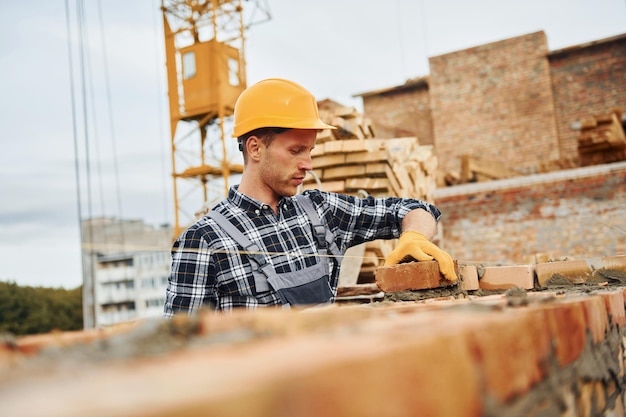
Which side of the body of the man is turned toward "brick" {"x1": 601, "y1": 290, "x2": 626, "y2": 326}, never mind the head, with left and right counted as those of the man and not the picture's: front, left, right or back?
front

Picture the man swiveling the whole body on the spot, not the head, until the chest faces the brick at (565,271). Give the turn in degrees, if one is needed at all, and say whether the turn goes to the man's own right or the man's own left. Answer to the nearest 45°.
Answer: approximately 45° to the man's own left

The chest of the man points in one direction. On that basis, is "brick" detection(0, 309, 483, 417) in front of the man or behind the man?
in front

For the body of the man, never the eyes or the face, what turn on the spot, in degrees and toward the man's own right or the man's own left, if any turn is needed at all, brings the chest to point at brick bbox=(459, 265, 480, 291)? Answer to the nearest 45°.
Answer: approximately 45° to the man's own left

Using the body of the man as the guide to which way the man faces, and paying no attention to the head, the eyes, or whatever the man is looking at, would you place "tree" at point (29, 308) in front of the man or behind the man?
behind

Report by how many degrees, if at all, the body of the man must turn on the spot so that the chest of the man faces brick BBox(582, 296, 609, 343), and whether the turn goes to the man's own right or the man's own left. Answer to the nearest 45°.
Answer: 0° — they already face it

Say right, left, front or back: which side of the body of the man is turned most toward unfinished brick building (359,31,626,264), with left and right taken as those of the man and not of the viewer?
left

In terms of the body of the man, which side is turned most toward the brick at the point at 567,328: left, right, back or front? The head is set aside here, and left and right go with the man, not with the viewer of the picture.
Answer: front

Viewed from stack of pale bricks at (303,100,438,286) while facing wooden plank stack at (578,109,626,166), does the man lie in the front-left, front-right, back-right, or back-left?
back-right

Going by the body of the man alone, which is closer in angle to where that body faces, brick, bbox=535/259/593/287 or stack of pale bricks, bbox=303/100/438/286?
the brick

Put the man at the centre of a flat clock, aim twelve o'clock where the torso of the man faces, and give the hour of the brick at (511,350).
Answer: The brick is roughly at 1 o'clock from the man.

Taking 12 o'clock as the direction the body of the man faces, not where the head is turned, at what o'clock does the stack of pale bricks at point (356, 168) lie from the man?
The stack of pale bricks is roughly at 8 o'clock from the man.

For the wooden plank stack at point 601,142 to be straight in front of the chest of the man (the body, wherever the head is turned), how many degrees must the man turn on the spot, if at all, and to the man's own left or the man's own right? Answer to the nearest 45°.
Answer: approximately 90° to the man's own left

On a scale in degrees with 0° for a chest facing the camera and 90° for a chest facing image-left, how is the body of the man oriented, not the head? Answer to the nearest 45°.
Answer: approximately 315°
